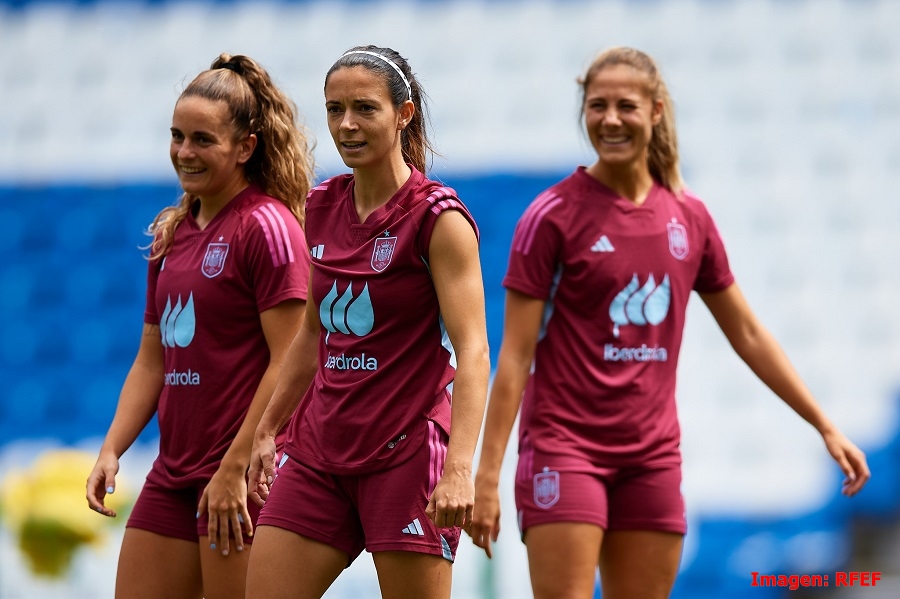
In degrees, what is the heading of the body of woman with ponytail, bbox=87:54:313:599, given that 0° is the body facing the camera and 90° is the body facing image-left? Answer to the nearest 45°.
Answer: approximately 45°

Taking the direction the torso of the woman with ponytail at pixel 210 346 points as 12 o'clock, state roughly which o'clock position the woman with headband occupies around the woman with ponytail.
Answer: The woman with headband is roughly at 9 o'clock from the woman with ponytail.

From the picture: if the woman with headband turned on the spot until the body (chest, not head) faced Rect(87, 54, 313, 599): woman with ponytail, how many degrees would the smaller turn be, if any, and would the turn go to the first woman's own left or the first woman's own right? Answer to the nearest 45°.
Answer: approximately 90° to the first woman's own right

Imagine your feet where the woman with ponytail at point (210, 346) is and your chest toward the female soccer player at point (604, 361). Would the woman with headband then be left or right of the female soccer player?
right

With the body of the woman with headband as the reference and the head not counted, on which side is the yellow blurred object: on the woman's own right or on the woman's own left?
on the woman's own right

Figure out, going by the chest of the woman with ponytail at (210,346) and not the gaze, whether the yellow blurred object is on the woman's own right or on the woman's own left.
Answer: on the woman's own right
